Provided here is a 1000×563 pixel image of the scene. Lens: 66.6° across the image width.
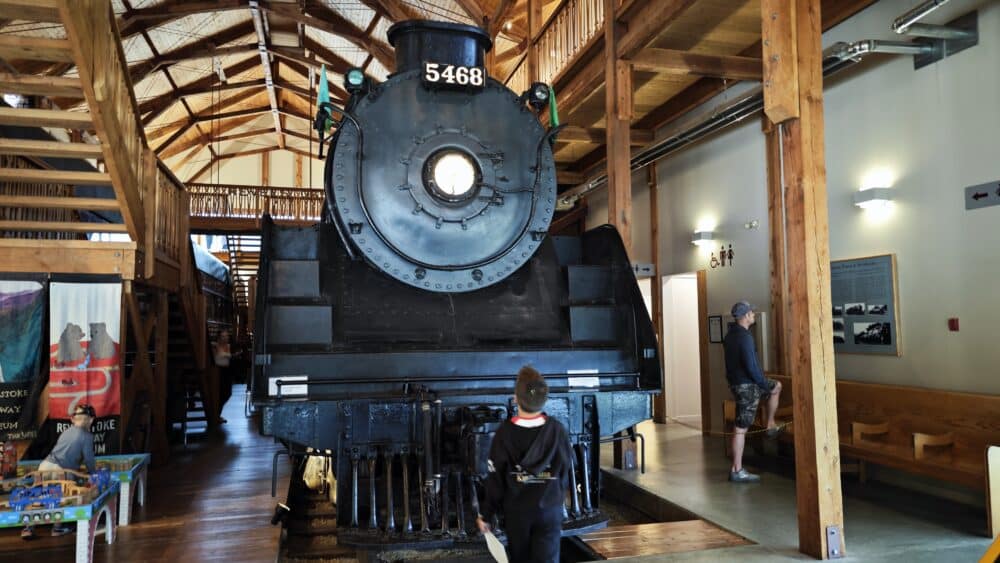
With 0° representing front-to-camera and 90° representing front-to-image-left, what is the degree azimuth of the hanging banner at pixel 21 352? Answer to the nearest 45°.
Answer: approximately 0°

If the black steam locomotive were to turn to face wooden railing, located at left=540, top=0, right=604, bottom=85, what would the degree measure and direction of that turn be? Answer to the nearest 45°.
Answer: approximately 180°

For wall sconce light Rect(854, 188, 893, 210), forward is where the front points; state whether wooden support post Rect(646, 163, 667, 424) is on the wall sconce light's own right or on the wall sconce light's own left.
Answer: on the wall sconce light's own right

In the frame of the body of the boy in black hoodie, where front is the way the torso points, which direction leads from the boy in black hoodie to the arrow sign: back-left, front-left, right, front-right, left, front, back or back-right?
front-right

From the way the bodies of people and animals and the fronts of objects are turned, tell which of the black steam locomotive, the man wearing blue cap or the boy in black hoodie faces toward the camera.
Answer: the black steam locomotive

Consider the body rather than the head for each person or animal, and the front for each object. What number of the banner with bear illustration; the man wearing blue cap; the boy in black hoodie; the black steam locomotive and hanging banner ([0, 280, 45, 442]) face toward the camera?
3

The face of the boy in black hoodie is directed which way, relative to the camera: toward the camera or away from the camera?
away from the camera

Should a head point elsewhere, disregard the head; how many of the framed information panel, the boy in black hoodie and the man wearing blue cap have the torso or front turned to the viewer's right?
1

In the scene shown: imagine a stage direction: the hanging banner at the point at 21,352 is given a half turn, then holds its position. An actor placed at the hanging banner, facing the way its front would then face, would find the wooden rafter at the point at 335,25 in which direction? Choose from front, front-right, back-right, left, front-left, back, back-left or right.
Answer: front-right

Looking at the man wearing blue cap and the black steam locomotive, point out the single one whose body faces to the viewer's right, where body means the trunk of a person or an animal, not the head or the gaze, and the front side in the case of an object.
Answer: the man wearing blue cap

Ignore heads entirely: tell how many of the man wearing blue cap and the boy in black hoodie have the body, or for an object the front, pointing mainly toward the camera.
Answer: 0

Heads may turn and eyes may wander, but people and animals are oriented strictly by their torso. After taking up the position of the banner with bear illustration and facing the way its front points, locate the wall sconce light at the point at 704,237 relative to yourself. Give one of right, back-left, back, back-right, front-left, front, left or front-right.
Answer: left

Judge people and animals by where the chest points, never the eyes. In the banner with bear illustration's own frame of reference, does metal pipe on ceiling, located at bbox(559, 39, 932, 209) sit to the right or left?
on its left

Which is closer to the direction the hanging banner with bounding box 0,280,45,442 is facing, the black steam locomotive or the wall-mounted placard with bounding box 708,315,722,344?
the black steam locomotive

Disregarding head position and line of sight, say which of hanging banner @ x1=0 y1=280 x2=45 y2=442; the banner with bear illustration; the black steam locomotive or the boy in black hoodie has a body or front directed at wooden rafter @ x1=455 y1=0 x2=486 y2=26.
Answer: the boy in black hoodie

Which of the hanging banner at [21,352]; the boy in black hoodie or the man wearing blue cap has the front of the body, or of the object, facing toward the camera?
the hanging banner
